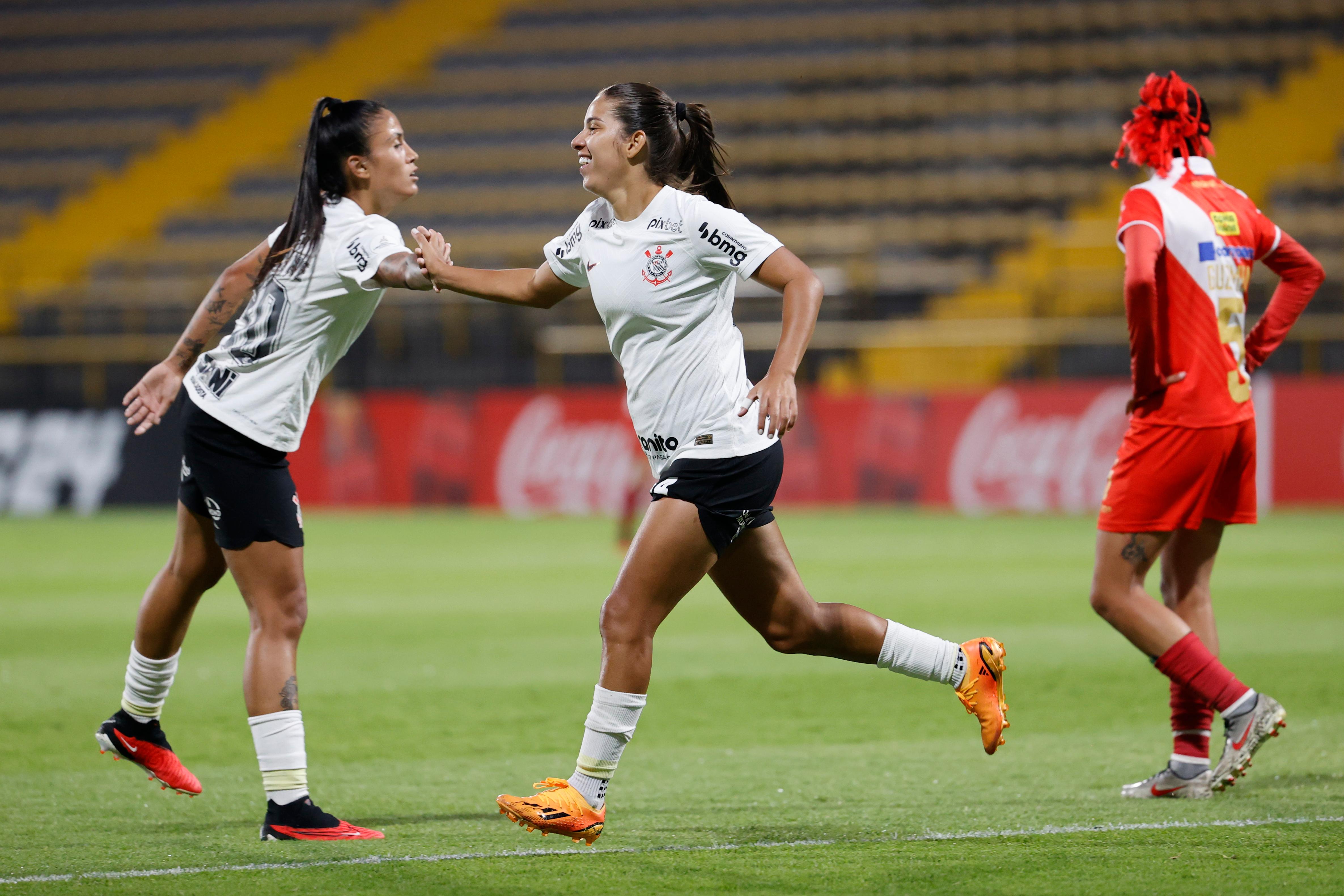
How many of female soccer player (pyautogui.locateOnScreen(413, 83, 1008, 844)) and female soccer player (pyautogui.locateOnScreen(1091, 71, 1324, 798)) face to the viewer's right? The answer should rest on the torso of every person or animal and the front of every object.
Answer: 0

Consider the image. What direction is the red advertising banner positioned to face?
toward the camera

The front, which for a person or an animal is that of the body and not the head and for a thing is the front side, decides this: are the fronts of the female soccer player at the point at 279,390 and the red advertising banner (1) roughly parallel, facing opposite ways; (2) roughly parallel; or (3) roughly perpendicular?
roughly perpendicular

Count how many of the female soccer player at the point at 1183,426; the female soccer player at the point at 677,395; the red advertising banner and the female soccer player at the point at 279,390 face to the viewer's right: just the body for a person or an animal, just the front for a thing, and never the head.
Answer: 1

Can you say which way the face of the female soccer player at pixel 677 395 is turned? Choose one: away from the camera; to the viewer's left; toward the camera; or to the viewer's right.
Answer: to the viewer's left

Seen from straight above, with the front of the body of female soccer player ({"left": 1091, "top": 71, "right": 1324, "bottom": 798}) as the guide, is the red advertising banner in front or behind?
in front

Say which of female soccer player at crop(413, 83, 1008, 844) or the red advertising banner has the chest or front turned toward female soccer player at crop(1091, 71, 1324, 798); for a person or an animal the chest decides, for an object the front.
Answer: the red advertising banner

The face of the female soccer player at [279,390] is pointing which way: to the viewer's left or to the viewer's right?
to the viewer's right

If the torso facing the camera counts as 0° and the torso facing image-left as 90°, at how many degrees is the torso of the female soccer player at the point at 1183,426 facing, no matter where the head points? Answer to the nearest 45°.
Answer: approximately 135°

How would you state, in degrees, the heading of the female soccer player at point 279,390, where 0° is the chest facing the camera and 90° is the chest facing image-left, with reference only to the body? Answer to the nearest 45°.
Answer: approximately 270°

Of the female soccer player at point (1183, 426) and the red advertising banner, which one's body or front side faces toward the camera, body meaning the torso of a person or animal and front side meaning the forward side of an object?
the red advertising banner

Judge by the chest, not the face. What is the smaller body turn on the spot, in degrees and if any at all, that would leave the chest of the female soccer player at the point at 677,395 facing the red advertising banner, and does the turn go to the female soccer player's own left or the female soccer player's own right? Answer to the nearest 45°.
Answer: approximately 135° to the female soccer player's own right

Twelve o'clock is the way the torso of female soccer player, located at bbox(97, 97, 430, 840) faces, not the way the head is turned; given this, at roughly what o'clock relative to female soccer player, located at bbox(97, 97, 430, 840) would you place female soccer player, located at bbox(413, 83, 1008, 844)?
female soccer player, located at bbox(413, 83, 1008, 844) is roughly at 1 o'clock from female soccer player, located at bbox(97, 97, 430, 840).

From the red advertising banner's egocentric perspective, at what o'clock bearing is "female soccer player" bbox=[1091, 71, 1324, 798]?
The female soccer player is roughly at 12 o'clock from the red advertising banner.

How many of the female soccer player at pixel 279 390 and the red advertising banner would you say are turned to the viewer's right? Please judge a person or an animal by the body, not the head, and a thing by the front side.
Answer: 1

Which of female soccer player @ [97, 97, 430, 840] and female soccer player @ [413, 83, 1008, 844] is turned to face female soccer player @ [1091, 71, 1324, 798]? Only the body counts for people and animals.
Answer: female soccer player @ [97, 97, 430, 840]

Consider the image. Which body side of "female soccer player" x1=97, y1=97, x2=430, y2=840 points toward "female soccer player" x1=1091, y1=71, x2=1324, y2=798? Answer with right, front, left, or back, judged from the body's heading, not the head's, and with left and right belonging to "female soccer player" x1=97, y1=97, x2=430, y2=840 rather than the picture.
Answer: front

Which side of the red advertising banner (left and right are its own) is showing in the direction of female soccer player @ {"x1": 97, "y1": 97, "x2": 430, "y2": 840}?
front
